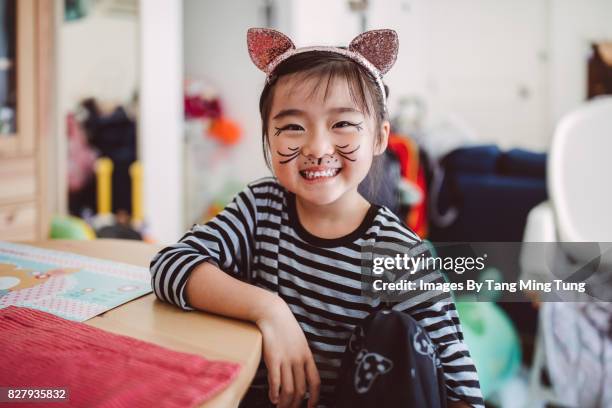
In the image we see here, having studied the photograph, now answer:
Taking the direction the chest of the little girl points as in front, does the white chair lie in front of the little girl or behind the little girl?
behind

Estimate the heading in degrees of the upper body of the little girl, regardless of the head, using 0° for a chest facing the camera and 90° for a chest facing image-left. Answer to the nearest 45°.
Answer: approximately 0°

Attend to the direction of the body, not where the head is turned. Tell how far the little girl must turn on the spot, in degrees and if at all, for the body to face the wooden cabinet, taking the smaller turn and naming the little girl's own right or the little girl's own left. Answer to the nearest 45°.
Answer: approximately 135° to the little girl's own right
